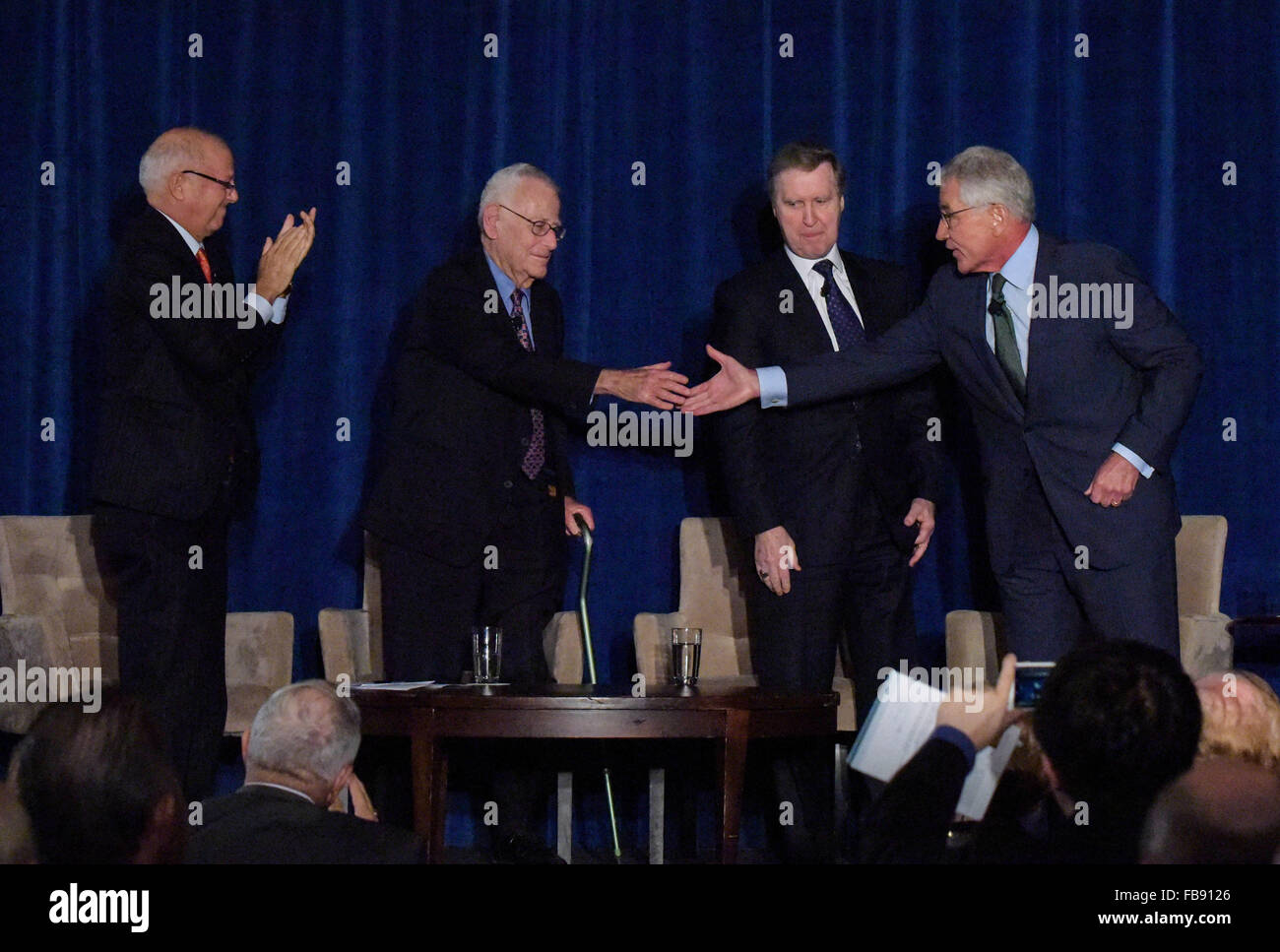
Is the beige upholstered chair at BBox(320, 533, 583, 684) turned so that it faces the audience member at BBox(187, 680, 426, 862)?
yes

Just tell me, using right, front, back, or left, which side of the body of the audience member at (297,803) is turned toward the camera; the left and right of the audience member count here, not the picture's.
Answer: back

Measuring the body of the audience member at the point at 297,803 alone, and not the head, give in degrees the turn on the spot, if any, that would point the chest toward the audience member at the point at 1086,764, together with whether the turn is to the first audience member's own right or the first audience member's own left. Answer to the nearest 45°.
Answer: approximately 135° to the first audience member's own right

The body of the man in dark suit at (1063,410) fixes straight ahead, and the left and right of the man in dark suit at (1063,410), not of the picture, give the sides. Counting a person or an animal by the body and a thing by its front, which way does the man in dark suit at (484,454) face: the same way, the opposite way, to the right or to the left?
to the left

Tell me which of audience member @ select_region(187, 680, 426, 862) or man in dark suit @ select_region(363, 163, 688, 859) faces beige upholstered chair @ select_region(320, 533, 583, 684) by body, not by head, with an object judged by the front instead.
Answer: the audience member

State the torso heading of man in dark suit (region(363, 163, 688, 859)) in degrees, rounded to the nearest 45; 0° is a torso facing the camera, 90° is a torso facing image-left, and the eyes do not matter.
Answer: approximately 315°

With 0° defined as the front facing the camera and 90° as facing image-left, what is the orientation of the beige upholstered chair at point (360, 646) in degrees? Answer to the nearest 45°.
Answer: approximately 0°

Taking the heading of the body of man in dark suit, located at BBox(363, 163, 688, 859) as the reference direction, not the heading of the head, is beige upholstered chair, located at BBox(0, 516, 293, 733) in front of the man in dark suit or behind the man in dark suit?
behind

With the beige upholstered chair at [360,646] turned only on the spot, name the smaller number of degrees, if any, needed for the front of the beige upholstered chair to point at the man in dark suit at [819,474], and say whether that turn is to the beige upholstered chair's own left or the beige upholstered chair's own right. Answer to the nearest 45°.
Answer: approximately 45° to the beige upholstered chair's own left

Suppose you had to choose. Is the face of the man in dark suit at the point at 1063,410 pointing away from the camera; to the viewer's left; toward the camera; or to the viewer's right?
to the viewer's left

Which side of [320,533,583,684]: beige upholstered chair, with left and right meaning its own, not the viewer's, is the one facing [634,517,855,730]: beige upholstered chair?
left

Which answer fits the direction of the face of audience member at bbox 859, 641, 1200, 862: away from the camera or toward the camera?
away from the camera

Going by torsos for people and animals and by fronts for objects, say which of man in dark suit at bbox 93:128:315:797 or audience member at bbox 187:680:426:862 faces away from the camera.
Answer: the audience member

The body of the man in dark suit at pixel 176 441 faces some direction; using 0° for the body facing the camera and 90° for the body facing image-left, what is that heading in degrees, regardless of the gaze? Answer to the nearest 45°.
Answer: approximately 270°
